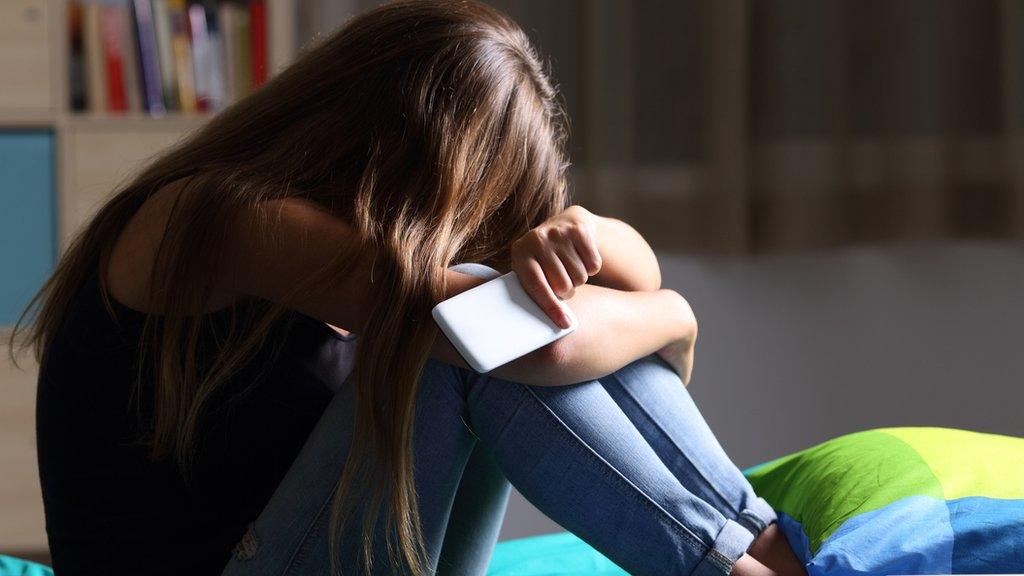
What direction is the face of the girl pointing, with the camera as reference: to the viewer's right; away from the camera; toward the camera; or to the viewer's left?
to the viewer's right

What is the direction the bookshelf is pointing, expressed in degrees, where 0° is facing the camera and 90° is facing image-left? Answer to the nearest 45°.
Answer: approximately 0°
